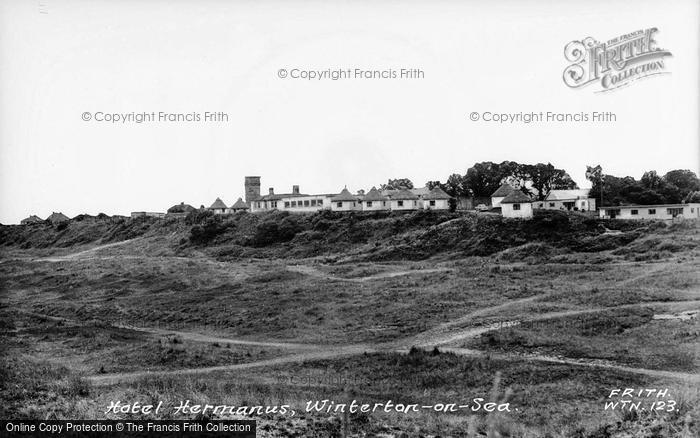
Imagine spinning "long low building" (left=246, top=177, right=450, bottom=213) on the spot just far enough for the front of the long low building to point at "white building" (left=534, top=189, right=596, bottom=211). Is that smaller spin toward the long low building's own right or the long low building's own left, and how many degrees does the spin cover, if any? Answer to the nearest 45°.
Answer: approximately 90° to the long low building's own left

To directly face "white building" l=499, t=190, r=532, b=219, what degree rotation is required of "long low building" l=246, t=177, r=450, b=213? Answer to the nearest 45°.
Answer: approximately 45° to its left

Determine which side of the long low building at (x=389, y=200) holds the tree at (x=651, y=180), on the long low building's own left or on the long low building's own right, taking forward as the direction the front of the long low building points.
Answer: on the long low building's own left

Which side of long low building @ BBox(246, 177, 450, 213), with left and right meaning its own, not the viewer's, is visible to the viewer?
front

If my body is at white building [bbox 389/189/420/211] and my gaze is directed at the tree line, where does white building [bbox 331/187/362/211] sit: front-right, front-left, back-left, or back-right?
back-left

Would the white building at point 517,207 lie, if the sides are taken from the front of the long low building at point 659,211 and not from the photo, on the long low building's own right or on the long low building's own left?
on the long low building's own right

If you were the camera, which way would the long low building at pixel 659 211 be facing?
facing the viewer

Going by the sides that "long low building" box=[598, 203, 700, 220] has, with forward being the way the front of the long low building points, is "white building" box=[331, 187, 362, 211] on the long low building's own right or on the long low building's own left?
on the long low building's own right

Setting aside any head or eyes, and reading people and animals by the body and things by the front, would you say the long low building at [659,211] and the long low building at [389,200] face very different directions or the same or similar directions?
same or similar directions

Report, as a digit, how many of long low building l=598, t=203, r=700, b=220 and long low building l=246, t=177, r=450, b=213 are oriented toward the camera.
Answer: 2

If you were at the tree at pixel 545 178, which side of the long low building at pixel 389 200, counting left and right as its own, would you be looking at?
left

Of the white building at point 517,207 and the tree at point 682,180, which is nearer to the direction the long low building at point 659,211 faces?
the white building
